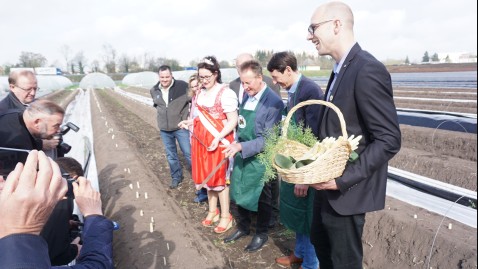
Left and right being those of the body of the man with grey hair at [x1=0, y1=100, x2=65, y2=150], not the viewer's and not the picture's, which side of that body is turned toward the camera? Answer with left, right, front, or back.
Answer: right

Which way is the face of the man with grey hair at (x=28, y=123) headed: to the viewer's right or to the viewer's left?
to the viewer's right

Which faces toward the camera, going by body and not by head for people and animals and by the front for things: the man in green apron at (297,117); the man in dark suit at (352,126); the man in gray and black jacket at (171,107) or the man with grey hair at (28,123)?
the man in gray and black jacket

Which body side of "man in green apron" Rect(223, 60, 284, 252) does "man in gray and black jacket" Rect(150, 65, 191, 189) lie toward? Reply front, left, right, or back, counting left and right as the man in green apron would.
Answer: right

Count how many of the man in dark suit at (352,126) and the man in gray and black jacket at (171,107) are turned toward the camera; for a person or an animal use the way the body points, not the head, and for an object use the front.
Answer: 1

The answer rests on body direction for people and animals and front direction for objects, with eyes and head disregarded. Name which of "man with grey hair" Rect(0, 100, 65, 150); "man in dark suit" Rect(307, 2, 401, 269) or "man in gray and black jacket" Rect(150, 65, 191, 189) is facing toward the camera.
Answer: the man in gray and black jacket

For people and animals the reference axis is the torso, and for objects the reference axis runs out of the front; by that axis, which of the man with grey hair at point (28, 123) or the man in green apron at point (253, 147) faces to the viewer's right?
the man with grey hair

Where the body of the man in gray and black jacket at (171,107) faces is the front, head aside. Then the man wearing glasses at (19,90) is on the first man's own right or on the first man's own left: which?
on the first man's own right

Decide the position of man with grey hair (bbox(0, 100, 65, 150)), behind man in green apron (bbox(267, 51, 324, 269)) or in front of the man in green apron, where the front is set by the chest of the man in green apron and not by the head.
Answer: in front

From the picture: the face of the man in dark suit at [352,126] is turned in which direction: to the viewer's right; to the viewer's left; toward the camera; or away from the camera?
to the viewer's left

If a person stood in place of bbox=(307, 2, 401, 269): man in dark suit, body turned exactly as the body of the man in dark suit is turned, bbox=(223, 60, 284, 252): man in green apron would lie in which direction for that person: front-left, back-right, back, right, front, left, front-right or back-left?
front-right

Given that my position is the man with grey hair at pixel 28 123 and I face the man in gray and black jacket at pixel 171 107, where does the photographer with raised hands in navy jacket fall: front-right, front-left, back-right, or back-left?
back-right

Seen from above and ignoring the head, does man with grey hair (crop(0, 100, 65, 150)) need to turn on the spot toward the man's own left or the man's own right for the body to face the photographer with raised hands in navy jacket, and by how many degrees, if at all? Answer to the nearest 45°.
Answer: approximately 90° to the man's own right
